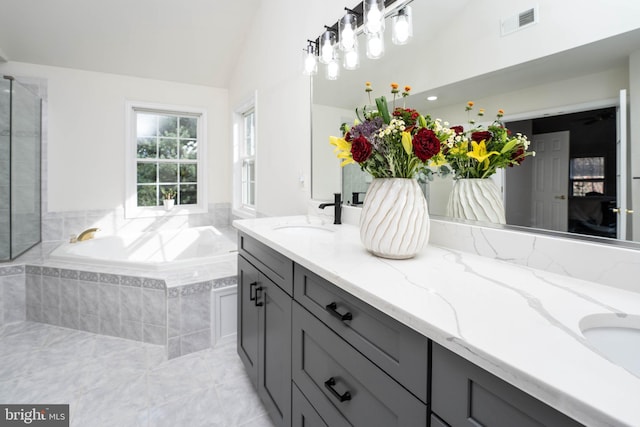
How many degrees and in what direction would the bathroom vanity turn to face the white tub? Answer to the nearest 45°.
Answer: approximately 90° to its right

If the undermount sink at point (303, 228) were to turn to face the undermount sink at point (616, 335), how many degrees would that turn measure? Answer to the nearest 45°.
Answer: approximately 90° to its left

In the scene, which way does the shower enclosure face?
to the viewer's right

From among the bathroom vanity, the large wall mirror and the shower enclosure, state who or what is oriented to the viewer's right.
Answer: the shower enclosure

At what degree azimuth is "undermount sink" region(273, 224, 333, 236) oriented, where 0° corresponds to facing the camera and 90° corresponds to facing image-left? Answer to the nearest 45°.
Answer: approximately 45°

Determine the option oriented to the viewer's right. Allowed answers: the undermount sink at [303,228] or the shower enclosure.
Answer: the shower enclosure

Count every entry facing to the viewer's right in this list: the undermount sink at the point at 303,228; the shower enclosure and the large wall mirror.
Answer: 1

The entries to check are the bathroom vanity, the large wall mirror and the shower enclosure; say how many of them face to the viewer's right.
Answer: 1

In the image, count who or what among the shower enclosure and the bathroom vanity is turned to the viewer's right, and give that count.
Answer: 1

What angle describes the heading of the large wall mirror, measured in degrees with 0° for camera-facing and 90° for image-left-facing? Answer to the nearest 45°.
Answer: approximately 45°

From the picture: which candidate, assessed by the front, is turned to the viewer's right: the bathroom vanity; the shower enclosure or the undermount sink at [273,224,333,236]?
the shower enclosure

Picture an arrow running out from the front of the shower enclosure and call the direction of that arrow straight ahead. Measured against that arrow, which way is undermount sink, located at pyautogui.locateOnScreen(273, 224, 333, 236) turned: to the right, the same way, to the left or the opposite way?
the opposite way

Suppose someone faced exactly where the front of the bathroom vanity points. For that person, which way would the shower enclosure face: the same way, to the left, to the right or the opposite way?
the opposite way
